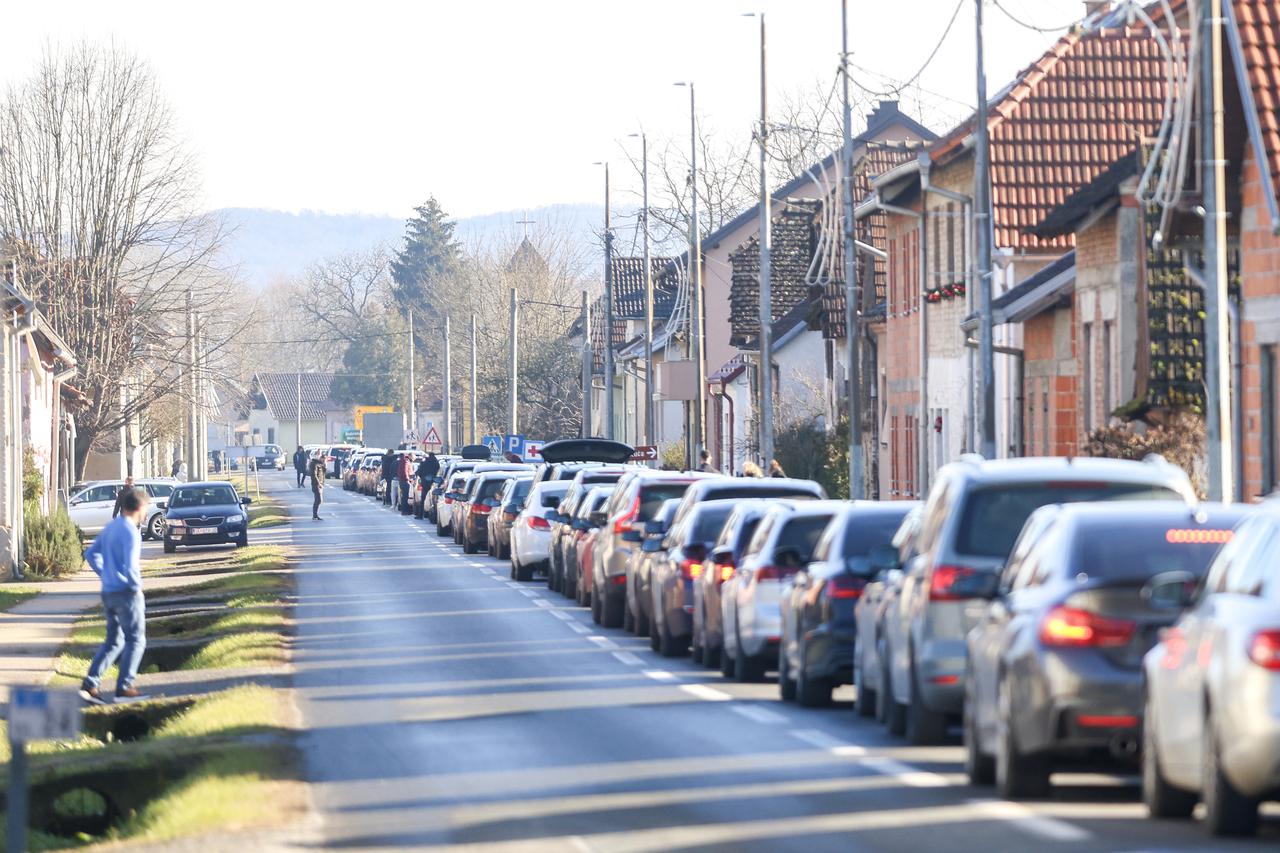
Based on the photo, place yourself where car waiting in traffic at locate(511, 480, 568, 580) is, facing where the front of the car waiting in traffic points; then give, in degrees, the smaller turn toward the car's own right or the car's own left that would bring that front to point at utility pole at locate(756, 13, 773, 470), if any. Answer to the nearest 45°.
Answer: approximately 45° to the car's own right

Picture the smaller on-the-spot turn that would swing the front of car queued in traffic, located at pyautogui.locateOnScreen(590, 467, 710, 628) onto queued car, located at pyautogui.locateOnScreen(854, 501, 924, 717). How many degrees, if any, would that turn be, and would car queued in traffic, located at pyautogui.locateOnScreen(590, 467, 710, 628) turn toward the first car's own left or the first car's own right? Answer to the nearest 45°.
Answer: approximately 180°

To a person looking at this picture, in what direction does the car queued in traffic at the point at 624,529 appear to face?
facing away from the viewer

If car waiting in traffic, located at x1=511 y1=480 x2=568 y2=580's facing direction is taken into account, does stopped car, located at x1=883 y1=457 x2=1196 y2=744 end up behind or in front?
behind

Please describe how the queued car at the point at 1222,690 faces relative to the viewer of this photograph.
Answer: facing away from the viewer

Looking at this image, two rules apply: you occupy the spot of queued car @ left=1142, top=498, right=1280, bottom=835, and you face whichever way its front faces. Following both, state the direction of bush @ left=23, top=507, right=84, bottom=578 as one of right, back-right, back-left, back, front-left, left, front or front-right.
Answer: front-left

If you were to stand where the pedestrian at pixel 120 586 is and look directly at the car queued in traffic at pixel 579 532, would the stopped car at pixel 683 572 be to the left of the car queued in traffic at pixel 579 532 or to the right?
right

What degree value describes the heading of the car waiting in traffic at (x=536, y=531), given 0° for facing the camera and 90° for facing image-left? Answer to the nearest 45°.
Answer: approximately 180°

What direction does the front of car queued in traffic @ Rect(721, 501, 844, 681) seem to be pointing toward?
away from the camera

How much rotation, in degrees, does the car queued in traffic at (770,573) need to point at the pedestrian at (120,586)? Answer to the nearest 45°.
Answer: approximately 90° to its left

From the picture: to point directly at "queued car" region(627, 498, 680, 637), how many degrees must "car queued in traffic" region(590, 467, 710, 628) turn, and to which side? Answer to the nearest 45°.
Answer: approximately 180°

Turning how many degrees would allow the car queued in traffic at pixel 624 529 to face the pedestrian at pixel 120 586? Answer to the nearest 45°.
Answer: approximately 135° to its left

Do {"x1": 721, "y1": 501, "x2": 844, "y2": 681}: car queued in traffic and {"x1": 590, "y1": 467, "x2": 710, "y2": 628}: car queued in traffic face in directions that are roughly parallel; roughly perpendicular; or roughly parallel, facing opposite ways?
roughly parallel

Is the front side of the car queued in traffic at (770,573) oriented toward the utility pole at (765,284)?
yes

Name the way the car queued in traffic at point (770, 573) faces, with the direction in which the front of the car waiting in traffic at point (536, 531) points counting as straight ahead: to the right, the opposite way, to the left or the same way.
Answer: the same way

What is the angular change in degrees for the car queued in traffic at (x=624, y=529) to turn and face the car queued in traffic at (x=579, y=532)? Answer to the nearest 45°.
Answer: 0° — it already faces it

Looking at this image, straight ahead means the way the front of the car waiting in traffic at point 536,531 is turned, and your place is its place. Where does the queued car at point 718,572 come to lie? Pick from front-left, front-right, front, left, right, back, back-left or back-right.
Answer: back

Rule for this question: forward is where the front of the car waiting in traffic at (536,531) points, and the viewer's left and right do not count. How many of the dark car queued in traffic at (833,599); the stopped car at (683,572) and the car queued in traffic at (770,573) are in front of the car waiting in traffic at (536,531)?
0
